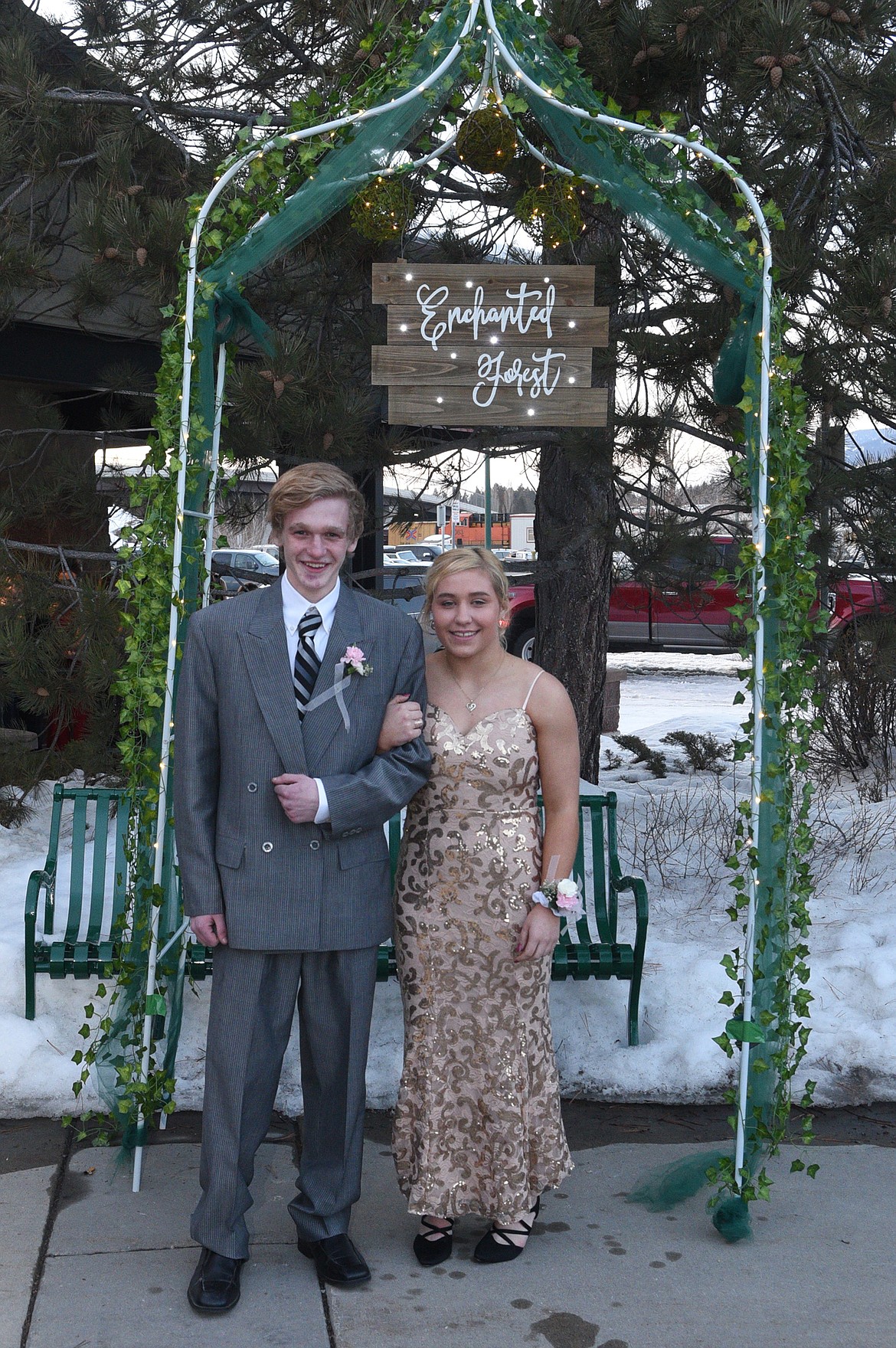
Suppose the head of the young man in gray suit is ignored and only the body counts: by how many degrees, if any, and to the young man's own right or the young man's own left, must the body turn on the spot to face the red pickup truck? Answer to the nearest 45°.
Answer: approximately 180°

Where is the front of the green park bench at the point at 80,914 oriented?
toward the camera

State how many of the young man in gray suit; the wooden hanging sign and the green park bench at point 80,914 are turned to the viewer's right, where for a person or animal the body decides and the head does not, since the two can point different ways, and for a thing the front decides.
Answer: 0

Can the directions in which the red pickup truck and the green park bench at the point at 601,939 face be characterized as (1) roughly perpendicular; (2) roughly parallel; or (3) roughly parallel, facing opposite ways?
roughly perpendicular

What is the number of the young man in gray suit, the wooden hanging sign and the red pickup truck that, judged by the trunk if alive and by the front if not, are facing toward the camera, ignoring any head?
2

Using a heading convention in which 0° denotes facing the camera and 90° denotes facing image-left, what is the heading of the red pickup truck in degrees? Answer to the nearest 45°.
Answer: approximately 270°

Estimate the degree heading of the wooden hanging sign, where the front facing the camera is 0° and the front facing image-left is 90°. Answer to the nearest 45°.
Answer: approximately 0°

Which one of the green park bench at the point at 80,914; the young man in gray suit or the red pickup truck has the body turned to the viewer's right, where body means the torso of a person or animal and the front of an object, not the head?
the red pickup truck
